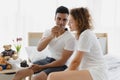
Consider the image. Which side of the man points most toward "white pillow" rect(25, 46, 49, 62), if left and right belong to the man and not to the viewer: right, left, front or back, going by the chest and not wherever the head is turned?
right

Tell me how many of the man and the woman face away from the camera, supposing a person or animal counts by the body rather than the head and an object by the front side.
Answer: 0

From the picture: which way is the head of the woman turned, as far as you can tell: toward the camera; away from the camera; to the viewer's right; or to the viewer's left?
to the viewer's left

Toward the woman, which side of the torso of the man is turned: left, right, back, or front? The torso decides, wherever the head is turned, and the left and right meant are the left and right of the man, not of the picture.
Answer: left

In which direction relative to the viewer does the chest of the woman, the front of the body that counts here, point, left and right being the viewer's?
facing to the left of the viewer
